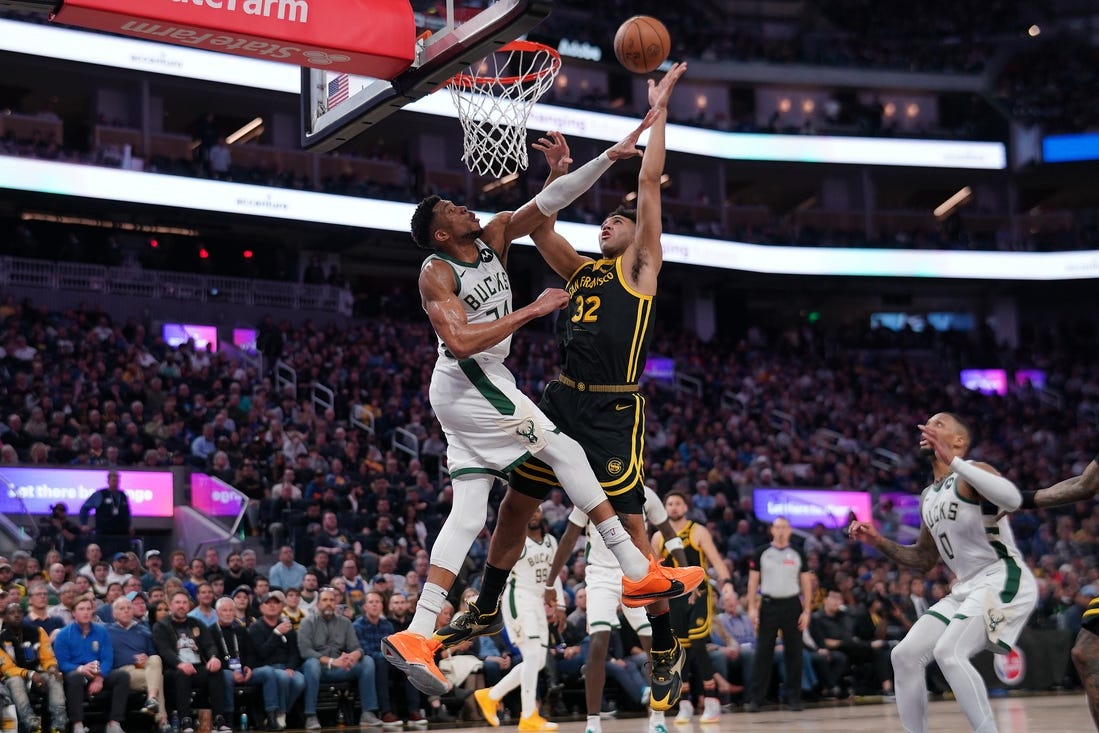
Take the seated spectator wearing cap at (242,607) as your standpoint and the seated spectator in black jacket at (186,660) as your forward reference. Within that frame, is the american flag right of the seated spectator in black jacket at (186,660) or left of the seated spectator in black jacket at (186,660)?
left

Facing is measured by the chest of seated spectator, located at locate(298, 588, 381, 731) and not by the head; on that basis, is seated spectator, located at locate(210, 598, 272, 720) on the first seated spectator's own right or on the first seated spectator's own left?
on the first seated spectator's own right

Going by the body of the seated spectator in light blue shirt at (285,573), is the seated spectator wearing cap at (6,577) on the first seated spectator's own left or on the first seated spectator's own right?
on the first seated spectator's own right

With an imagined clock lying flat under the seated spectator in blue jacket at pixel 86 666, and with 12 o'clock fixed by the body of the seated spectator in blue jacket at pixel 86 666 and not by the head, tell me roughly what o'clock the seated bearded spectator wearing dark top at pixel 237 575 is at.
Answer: the seated bearded spectator wearing dark top at pixel 237 575 is roughly at 7 o'clock from the seated spectator in blue jacket at pixel 86 666.

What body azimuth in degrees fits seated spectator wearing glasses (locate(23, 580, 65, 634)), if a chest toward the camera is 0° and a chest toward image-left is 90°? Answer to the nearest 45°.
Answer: approximately 315°

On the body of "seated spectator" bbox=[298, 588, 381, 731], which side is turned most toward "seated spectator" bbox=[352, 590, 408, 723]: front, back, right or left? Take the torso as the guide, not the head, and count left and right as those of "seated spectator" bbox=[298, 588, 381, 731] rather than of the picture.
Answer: left

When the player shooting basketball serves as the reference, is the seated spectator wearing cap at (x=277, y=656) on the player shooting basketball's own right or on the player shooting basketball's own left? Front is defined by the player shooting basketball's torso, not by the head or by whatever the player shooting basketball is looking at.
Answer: on the player shooting basketball's own right

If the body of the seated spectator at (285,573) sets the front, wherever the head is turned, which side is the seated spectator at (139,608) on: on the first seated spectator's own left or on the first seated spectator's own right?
on the first seated spectator's own right
